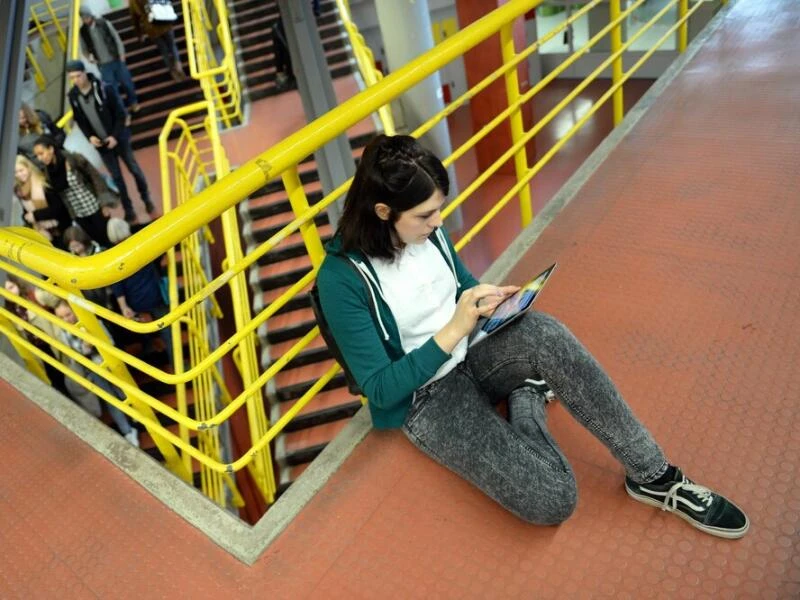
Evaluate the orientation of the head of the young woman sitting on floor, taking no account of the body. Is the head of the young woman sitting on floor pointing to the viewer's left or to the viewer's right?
to the viewer's right

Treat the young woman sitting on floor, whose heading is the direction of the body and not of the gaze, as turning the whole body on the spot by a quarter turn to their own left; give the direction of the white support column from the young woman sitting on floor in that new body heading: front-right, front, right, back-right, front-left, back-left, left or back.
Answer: front-left

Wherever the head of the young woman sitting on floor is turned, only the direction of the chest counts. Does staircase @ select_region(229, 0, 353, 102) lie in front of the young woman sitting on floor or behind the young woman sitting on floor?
behind

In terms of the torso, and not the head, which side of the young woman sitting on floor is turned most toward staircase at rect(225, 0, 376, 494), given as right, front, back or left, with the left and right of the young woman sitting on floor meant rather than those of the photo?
back

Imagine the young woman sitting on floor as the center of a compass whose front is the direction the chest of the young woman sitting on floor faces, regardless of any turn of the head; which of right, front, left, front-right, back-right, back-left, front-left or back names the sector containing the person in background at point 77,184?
back

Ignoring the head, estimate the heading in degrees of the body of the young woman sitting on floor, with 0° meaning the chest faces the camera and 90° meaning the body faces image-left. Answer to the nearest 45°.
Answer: approximately 315°

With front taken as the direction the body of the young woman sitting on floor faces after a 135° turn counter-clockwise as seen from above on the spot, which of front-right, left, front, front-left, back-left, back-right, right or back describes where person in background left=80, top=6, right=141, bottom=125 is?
front-left

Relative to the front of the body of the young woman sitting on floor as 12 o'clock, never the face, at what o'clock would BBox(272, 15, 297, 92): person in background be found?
The person in background is roughly at 7 o'clock from the young woman sitting on floor.

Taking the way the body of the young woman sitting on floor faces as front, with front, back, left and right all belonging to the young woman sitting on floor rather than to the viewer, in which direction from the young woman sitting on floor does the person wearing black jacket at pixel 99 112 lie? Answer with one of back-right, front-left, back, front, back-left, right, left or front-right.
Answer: back

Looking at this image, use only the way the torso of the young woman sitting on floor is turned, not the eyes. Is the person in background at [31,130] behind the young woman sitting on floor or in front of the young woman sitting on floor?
behind

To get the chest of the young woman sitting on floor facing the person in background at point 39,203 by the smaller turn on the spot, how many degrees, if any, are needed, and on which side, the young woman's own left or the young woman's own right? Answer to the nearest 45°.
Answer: approximately 180°

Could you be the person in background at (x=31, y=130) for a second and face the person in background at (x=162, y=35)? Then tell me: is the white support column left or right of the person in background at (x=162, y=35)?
right
